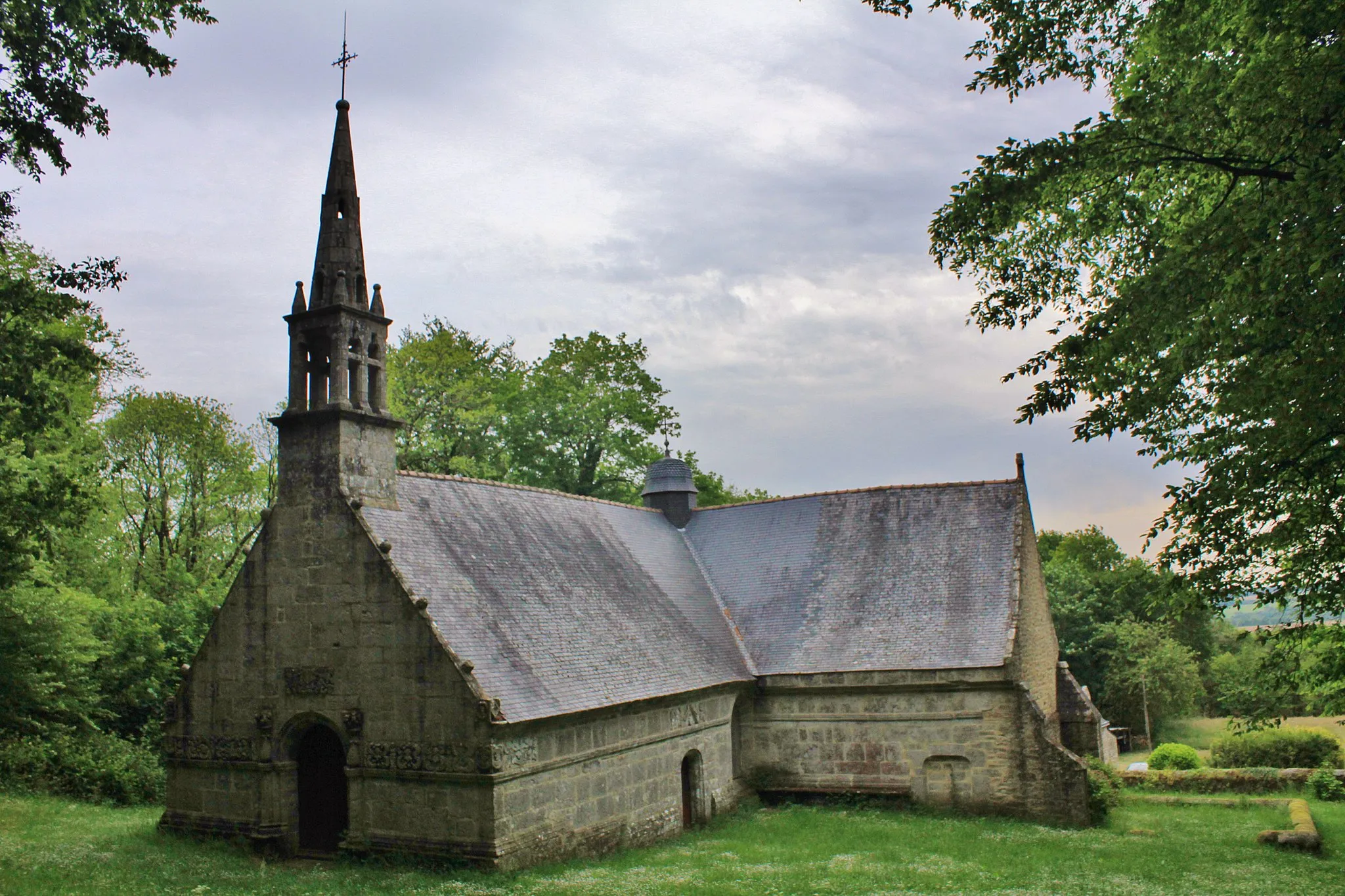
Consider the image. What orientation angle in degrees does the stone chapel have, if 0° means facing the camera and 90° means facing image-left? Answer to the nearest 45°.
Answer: approximately 45°

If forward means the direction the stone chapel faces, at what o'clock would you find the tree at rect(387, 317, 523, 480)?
The tree is roughly at 4 o'clock from the stone chapel.

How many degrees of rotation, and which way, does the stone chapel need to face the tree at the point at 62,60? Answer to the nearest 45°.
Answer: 0° — it already faces it

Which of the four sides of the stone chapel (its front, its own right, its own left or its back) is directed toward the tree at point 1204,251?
left

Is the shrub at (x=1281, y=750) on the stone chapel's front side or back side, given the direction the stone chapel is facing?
on the back side

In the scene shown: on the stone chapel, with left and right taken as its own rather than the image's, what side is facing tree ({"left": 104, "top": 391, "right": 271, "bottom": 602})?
right

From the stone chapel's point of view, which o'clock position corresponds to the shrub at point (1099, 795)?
The shrub is roughly at 7 o'clock from the stone chapel.

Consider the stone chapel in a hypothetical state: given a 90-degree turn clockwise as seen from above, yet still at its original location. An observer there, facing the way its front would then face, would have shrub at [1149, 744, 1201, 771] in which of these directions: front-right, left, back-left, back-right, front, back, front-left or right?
right

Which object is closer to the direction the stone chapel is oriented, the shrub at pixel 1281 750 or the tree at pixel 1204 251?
the tree
